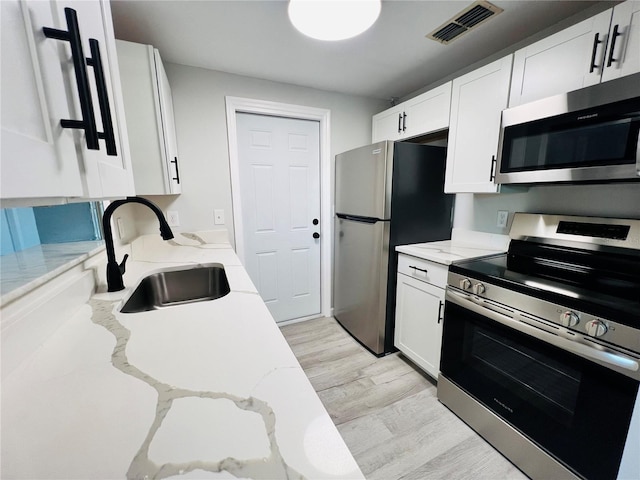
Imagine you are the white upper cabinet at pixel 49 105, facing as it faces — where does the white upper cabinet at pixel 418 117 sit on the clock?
the white upper cabinet at pixel 418 117 is roughly at 10 o'clock from the white upper cabinet at pixel 49 105.

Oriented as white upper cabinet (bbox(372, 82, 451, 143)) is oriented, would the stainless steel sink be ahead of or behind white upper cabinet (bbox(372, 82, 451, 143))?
ahead

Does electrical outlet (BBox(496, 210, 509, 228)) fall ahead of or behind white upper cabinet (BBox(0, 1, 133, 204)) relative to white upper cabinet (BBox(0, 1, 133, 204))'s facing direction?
ahead

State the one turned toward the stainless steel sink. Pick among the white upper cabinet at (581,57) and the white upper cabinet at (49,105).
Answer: the white upper cabinet at (581,57)

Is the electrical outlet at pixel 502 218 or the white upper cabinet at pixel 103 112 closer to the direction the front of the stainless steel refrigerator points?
the white upper cabinet

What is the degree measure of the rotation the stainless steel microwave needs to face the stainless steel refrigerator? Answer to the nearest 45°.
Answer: approximately 45° to its right

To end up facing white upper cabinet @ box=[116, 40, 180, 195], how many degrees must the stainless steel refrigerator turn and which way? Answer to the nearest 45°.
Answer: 0° — it already faces it

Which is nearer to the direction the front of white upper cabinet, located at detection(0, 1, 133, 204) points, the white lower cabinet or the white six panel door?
the white lower cabinet

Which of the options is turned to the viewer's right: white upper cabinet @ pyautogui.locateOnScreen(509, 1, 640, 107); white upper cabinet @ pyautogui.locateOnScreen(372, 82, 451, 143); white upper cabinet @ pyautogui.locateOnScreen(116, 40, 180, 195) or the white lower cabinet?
white upper cabinet @ pyautogui.locateOnScreen(116, 40, 180, 195)

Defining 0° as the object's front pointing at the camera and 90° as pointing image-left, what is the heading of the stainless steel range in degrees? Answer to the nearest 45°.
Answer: approximately 45°

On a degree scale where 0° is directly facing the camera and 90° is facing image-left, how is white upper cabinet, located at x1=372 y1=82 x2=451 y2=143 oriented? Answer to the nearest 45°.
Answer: approximately 45°
